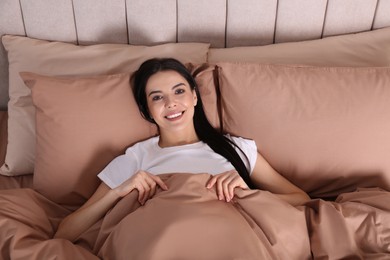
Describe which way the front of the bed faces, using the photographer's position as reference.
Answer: facing the viewer
